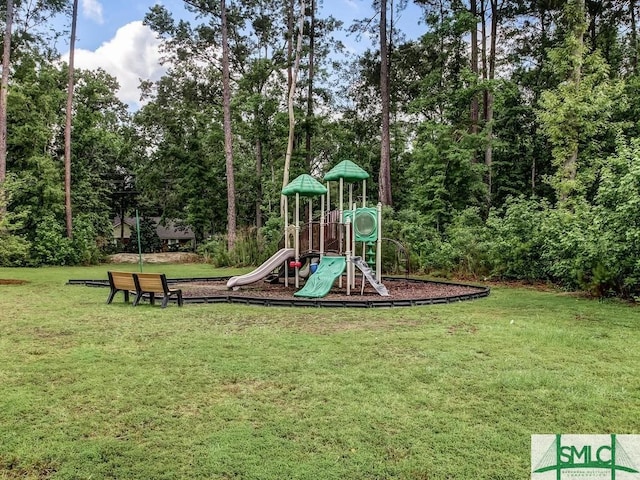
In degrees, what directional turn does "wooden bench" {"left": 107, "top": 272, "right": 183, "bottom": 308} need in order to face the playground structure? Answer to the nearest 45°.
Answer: approximately 45° to its right

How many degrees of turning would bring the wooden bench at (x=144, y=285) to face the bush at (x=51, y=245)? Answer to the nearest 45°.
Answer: approximately 45° to its left

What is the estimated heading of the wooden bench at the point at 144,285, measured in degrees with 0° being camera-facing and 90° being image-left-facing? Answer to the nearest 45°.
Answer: approximately 225°
